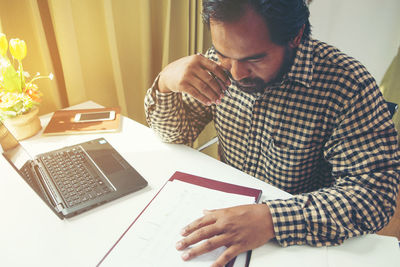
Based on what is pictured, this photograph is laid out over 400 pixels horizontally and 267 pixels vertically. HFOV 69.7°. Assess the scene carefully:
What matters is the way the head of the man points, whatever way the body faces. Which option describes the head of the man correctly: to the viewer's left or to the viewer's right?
to the viewer's left

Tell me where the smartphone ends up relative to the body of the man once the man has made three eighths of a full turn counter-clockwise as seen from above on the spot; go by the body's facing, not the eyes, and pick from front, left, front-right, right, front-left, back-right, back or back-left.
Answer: back

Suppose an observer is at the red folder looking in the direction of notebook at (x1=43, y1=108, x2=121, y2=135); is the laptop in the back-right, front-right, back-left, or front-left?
front-left

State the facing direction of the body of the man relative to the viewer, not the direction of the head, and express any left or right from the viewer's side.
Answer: facing the viewer and to the left of the viewer

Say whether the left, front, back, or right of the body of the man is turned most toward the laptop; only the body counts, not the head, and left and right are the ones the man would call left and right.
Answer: front

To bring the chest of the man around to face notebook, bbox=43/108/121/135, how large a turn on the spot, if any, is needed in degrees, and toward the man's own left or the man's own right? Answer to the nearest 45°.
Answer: approximately 45° to the man's own right

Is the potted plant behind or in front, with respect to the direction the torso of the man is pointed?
in front
